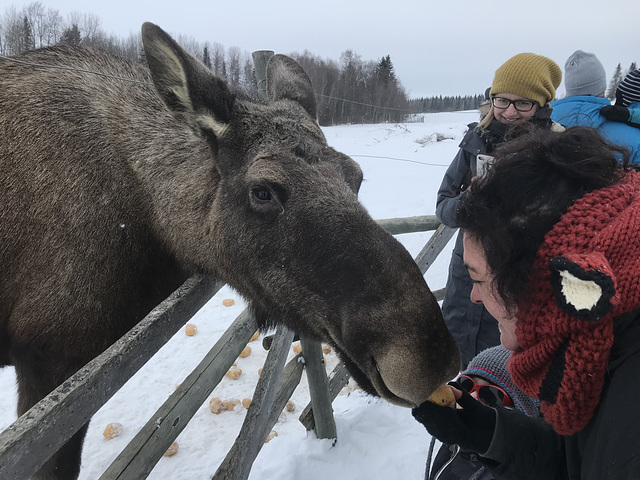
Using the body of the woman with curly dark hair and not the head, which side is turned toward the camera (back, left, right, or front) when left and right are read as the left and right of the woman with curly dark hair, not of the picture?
left

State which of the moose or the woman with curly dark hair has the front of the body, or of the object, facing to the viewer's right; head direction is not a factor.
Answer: the moose

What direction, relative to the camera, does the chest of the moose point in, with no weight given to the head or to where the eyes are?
to the viewer's right

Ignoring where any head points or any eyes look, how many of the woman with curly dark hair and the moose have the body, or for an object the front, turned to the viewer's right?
1

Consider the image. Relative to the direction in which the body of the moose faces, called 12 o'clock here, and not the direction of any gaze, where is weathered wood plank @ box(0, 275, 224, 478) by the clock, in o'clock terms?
The weathered wood plank is roughly at 3 o'clock from the moose.

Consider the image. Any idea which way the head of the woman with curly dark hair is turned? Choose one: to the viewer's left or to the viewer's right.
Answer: to the viewer's left

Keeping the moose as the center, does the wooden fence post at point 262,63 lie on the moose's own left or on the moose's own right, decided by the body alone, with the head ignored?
on the moose's own left

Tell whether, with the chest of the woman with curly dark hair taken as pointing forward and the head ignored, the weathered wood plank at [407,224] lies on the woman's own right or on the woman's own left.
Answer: on the woman's own right

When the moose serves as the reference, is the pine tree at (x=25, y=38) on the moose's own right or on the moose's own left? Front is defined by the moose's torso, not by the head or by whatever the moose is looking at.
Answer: on the moose's own left
